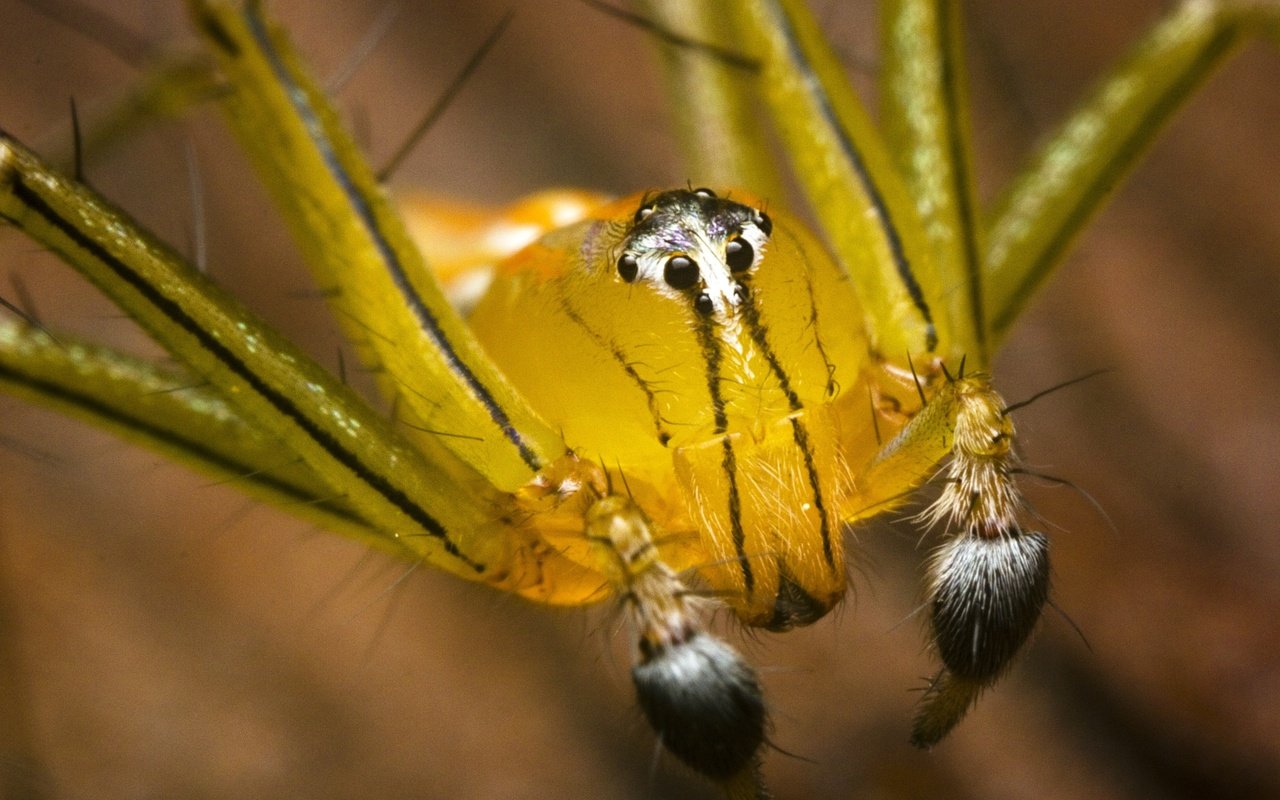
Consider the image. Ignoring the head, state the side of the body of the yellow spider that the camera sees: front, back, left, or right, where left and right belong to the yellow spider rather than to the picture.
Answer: front
